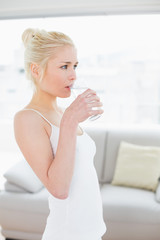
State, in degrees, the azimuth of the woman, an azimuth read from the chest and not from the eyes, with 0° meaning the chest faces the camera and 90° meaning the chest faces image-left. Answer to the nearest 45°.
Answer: approximately 315°

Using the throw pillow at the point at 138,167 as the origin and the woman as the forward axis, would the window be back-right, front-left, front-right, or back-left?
back-right

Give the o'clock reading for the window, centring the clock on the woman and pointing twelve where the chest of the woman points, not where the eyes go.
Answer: The window is roughly at 8 o'clock from the woman.

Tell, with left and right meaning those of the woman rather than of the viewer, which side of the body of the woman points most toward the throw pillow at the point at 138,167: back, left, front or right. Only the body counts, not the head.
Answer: left
